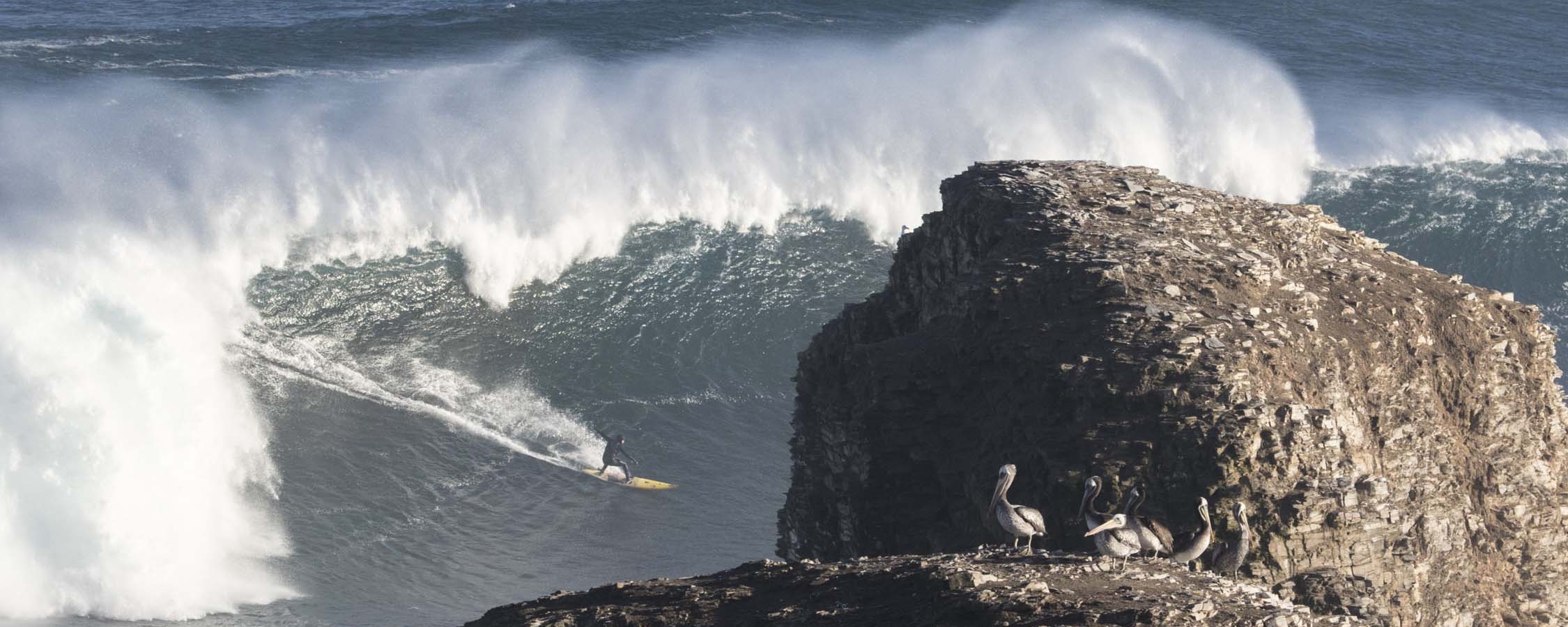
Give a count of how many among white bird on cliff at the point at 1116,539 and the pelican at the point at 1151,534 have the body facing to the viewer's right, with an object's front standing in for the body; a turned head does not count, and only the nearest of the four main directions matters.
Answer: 0

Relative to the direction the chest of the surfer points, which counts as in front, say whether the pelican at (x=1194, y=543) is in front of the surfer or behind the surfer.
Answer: in front

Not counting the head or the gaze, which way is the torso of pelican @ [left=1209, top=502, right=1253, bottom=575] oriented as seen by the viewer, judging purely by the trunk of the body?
to the viewer's right

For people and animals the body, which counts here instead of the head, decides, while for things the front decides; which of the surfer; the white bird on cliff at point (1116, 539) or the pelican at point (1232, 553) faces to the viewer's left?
the white bird on cliff

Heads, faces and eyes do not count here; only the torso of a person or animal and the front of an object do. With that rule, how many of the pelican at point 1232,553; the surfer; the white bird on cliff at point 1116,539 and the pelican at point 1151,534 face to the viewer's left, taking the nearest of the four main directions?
2

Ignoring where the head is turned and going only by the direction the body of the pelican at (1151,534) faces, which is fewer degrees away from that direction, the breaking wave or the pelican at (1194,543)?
the breaking wave

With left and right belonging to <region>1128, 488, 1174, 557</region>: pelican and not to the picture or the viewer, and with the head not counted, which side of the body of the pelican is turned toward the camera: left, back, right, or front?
left

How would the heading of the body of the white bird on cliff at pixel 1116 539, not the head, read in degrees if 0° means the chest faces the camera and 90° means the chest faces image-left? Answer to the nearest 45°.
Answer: approximately 90°

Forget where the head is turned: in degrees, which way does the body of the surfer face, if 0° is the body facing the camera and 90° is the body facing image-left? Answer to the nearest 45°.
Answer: approximately 315°
